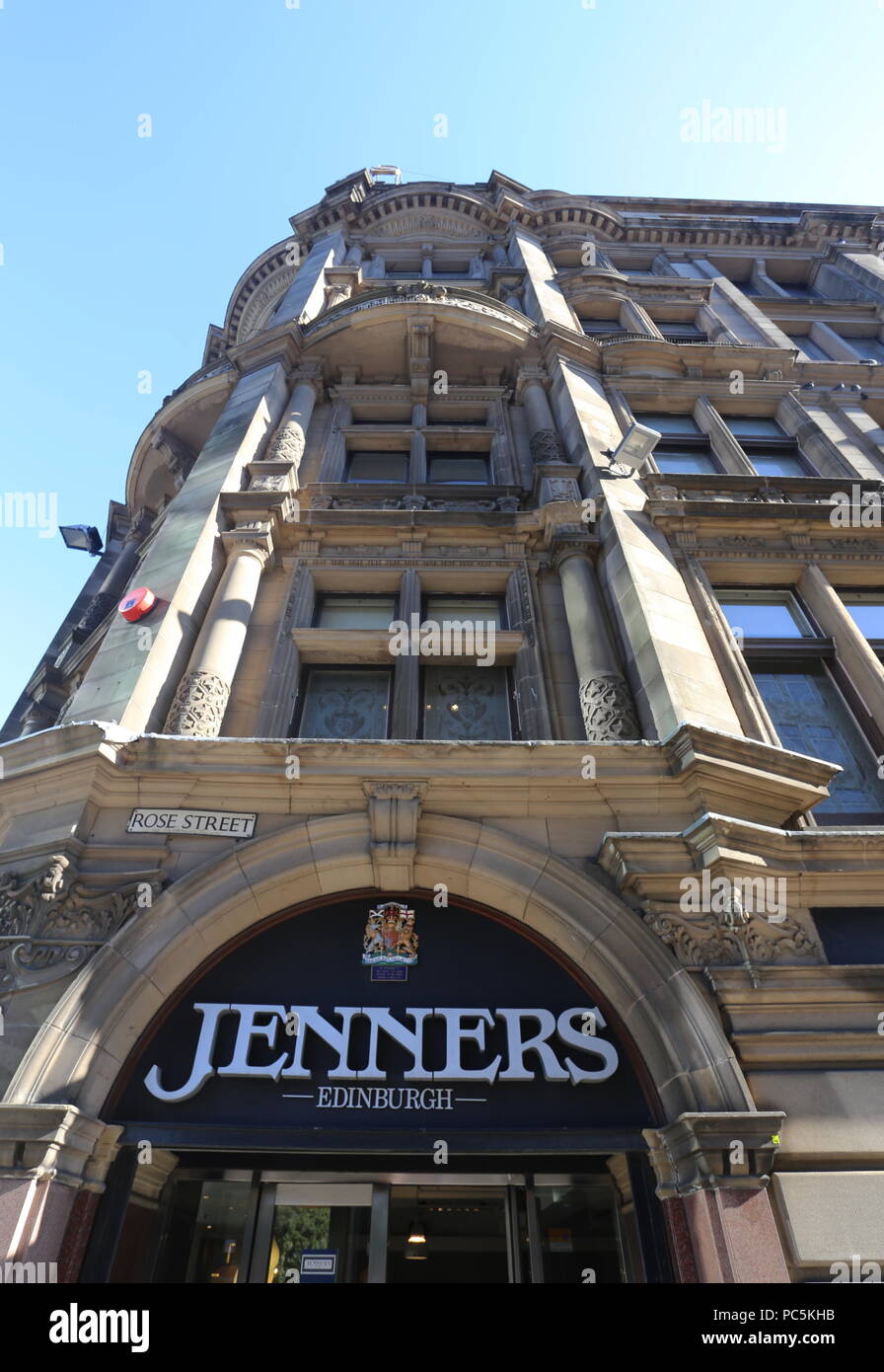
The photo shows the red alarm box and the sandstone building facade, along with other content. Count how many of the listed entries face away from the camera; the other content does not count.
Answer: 0

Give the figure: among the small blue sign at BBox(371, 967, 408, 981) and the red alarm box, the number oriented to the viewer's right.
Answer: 0

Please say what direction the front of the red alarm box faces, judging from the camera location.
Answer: facing the viewer and to the left of the viewer
